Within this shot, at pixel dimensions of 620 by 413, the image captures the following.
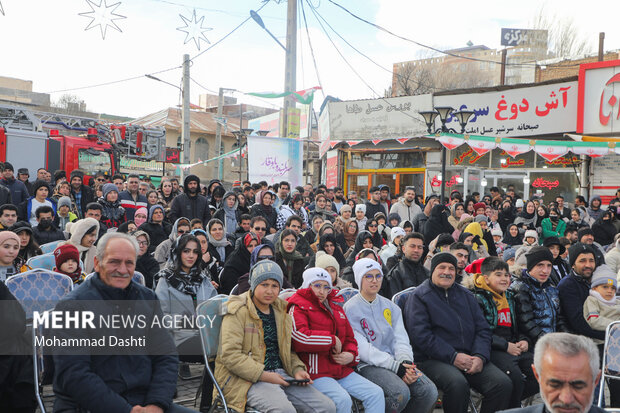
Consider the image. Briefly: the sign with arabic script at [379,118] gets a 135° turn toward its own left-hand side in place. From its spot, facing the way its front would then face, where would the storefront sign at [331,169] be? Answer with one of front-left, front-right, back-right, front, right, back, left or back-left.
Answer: left

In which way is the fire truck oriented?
to the viewer's right

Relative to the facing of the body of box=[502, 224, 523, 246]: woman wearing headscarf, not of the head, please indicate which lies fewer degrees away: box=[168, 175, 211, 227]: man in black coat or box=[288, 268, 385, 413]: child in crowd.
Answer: the child in crowd

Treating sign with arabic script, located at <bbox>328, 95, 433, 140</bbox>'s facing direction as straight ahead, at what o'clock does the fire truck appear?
The fire truck is roughly at 2 o'clock from the sign with arabic script.

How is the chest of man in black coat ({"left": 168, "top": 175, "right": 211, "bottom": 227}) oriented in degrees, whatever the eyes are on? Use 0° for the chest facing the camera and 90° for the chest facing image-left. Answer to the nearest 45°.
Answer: approximately 0°

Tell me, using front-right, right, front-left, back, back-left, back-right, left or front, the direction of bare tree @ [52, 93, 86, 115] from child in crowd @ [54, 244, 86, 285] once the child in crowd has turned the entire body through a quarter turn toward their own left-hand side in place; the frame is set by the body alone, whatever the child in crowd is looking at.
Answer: front-left

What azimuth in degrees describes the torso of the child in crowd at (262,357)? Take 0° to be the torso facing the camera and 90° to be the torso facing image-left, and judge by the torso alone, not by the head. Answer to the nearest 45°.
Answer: approximately 315°

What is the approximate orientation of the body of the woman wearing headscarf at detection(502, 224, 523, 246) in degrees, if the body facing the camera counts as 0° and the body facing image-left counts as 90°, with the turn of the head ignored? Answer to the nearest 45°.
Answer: approximately 0°
